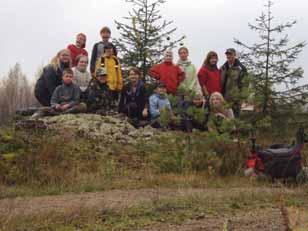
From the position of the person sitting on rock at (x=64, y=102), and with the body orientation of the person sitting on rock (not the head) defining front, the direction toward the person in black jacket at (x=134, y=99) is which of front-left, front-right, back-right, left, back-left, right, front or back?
left

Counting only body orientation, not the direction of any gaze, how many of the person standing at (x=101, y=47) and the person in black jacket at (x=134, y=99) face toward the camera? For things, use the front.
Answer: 2

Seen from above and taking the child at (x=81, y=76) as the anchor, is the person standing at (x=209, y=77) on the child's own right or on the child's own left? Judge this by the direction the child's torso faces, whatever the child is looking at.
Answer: on the child's own left

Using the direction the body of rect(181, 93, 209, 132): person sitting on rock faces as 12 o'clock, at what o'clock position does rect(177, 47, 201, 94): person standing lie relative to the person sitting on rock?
The person standing is roughly at 6 o'clock from the person sitting on rock.

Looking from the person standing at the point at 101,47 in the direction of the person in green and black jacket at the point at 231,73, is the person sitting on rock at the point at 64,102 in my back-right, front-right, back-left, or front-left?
back-right

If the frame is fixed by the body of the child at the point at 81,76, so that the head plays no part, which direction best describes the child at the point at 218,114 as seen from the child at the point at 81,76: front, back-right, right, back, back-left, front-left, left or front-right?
front-left
